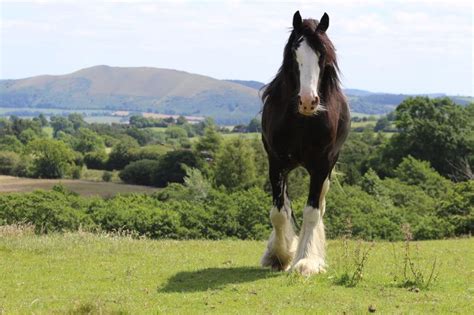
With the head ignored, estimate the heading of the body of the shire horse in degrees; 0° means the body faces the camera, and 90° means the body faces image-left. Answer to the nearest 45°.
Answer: approximately 0°

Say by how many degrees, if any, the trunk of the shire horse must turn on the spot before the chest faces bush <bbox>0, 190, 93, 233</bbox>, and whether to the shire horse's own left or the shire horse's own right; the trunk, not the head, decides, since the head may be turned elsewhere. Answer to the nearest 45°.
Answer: approximately 135° to the shire horse's own right
